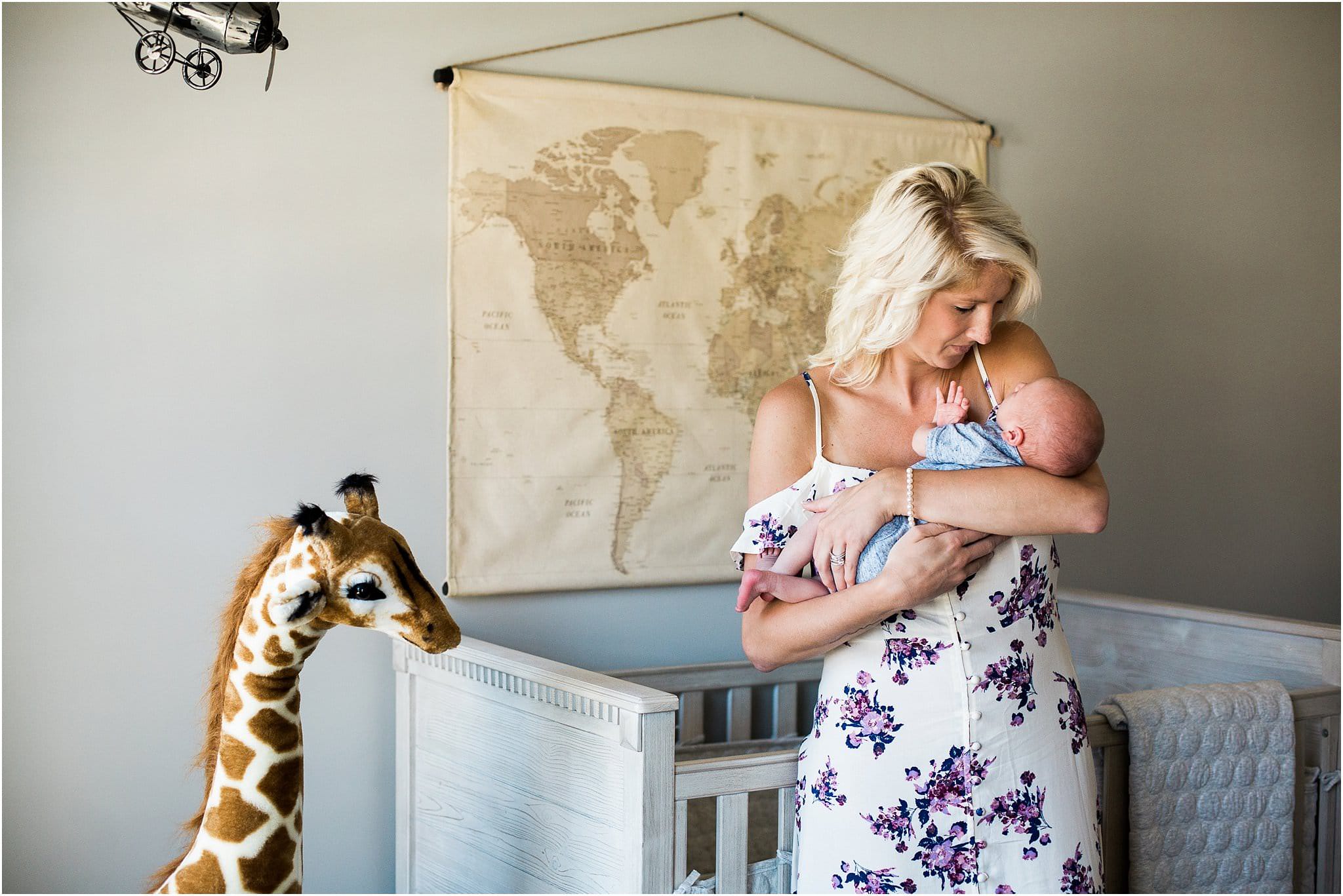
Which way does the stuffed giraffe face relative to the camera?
to the viewer's right

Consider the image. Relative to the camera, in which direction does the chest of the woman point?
toward the camera

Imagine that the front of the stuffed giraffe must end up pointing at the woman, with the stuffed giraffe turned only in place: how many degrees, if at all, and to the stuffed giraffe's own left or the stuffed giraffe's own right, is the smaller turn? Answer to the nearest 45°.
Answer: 0° — it already faces them

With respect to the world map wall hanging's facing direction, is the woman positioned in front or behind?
in front

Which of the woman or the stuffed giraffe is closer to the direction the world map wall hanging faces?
the woman

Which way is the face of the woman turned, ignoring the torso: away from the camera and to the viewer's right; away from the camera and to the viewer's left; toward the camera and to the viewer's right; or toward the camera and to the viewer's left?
toward the camera and to the viewer's right

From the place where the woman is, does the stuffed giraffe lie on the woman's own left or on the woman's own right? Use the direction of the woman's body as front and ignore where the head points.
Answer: on the woman's own right

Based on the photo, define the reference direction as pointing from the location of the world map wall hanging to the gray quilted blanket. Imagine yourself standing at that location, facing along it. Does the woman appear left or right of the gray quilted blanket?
right

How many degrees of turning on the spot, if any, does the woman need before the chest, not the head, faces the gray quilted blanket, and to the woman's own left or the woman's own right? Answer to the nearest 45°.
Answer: approximately 135° to the woman's own left

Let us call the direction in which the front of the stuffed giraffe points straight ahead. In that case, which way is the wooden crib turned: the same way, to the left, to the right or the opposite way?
to the right

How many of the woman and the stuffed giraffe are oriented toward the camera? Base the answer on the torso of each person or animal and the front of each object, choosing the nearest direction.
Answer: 1

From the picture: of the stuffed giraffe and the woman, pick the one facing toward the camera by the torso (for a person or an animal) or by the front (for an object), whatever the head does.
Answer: the woman

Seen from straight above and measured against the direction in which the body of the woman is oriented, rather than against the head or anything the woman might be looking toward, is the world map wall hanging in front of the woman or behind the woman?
behind

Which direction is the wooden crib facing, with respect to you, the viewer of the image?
facing the viewer and to the right of the viewer
